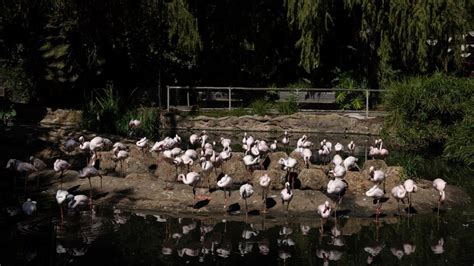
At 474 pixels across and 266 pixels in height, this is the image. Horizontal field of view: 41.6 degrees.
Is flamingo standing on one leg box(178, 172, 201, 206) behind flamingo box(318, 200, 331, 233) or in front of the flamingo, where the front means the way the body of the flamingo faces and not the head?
behind

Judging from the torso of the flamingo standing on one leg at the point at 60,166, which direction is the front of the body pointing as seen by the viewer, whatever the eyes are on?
to the viewer's left

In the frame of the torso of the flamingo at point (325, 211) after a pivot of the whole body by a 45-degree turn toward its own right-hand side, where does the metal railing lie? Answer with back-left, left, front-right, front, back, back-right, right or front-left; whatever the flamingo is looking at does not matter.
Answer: back

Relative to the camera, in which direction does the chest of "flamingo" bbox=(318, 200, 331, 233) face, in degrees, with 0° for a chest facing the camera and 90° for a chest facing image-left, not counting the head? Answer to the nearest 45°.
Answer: approximately 315°

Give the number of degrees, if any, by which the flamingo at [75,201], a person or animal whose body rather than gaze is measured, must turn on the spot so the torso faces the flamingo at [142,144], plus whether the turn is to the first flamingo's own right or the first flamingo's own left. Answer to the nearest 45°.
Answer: approximately 90° to the first flamingo's own right

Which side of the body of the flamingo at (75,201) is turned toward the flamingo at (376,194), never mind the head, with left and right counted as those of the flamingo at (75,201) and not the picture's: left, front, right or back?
back

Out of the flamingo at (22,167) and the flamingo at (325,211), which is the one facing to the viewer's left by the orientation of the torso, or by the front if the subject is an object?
the flamingo at (22,167)

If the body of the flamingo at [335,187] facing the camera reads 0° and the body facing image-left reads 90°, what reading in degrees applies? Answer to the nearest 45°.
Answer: approximately 45°

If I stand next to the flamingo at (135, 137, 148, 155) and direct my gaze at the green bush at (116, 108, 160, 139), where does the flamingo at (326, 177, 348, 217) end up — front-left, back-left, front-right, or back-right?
back-right

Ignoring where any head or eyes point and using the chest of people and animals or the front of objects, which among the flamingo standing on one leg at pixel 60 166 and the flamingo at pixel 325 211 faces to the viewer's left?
the flamingo standing on one leg

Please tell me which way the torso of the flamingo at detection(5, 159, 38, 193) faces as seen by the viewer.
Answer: to the viewer's left

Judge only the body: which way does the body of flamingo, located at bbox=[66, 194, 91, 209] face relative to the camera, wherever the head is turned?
to the viewer's left
